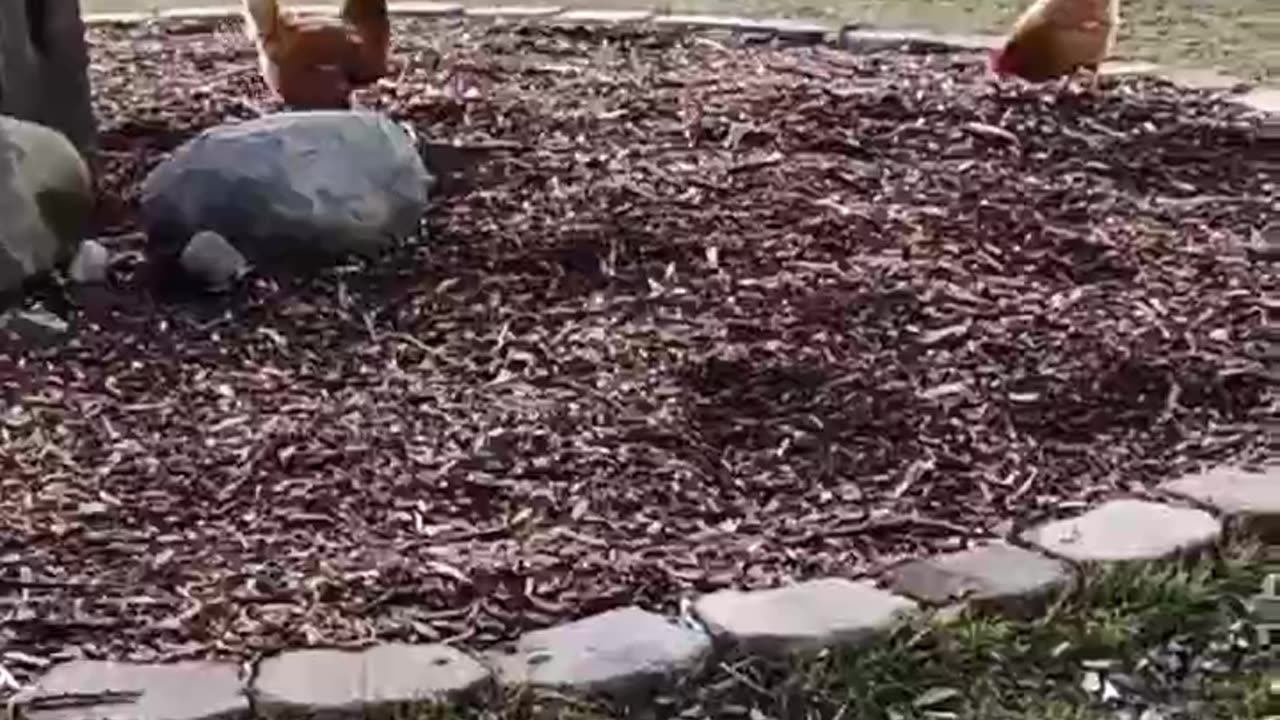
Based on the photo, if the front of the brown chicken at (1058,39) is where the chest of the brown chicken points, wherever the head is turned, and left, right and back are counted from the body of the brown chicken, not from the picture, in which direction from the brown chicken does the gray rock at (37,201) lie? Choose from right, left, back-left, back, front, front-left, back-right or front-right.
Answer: front-left

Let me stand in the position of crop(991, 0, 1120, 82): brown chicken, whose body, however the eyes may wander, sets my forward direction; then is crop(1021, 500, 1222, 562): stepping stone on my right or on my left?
on my left

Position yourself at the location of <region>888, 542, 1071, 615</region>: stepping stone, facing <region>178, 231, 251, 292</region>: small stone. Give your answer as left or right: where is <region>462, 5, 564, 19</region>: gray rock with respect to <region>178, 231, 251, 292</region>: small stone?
right

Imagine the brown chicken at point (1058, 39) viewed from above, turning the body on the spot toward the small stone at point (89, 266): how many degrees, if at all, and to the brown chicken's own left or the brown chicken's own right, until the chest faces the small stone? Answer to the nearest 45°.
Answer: approximately 45° to the brown chicken's own left

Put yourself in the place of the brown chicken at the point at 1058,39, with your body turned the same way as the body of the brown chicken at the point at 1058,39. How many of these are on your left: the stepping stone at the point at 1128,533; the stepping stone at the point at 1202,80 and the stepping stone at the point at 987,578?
2

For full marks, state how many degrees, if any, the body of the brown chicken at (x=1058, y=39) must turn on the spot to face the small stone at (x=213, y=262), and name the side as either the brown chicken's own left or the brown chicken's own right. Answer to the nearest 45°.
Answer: approximately 45° to the brown chicken's own left

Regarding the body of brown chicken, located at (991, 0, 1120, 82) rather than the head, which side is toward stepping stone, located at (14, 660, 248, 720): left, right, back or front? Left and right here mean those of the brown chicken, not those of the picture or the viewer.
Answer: left

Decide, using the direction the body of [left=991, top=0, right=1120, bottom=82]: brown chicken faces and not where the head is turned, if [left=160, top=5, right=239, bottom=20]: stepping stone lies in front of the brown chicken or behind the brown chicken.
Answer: in front

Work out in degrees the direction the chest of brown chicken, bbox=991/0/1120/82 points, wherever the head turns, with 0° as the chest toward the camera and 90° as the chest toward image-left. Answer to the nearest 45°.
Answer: approximately 90°

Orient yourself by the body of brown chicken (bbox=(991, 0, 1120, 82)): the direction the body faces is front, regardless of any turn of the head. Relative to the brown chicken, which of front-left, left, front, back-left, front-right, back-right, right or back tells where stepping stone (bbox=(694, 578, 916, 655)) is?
left

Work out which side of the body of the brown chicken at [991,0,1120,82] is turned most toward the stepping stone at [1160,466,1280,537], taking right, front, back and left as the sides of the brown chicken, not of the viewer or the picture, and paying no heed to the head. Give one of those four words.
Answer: left

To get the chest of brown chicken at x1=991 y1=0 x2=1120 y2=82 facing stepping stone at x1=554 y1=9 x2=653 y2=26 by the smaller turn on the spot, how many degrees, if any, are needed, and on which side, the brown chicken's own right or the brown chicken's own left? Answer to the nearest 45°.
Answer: approximately 45° to the brown chicken's own right

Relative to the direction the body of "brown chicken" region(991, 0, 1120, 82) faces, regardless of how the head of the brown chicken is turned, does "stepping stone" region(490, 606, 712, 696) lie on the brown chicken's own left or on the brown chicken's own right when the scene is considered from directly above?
on the brown chicken's own left
